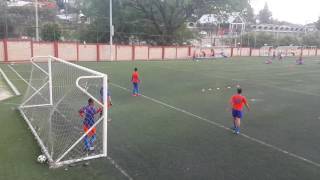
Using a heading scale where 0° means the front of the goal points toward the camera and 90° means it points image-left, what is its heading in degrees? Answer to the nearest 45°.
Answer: approximately 270°

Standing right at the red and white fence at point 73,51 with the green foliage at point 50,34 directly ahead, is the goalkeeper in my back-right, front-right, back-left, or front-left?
back-left

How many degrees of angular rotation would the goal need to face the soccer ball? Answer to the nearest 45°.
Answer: approximately 90° to its right

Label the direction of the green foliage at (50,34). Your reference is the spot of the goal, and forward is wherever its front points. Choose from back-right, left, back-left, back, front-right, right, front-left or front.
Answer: left

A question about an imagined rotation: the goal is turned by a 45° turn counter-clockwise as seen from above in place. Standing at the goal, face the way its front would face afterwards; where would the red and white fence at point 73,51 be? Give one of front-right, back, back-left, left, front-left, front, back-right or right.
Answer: front-left

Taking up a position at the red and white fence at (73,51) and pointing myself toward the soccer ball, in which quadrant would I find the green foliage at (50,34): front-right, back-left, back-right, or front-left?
back-right
